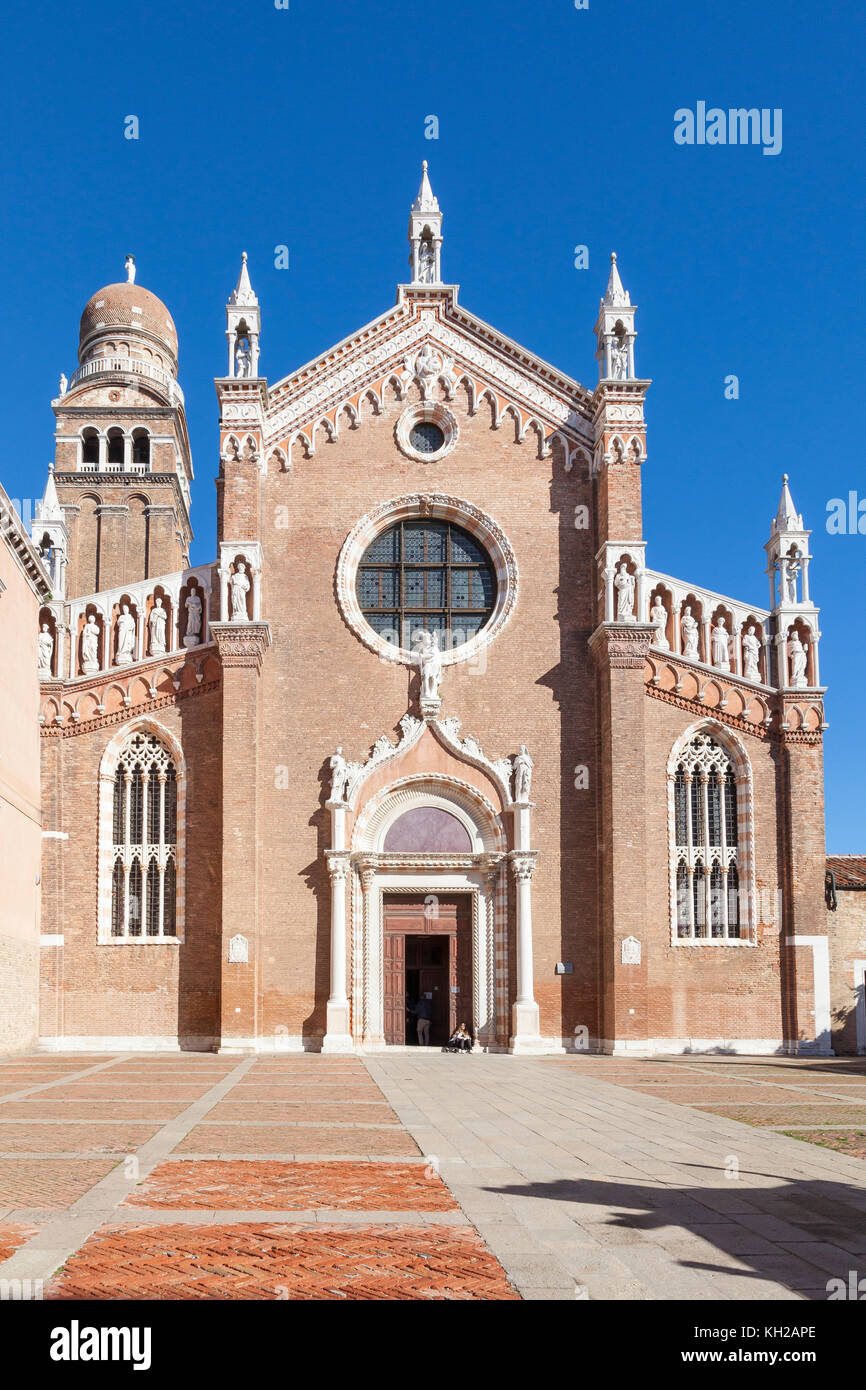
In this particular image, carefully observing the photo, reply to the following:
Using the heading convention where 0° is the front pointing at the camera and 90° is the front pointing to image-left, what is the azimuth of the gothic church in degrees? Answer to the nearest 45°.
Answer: approximately 0°

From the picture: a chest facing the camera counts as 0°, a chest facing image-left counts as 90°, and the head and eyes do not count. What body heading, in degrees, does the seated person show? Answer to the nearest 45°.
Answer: approximately 0°

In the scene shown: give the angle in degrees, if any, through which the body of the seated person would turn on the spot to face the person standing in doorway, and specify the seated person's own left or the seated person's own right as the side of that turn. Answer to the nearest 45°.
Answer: approximately 135° to the seated person's own right
